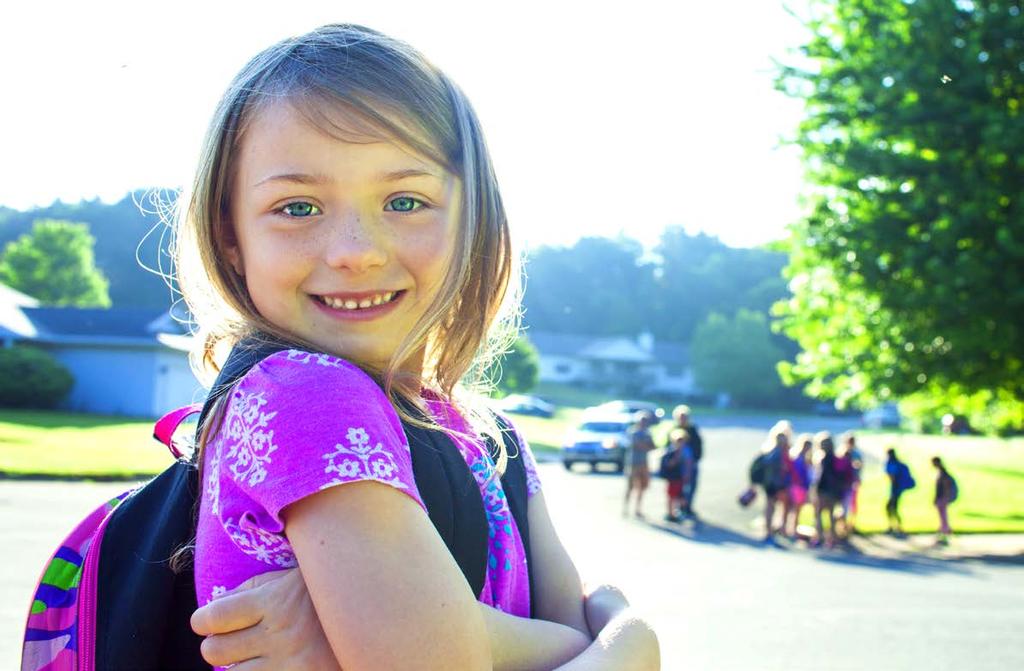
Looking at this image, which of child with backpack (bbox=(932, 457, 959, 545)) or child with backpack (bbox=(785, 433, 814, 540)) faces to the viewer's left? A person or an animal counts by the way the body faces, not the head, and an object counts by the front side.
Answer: child with backpack (bbox=(932, 457, 959, 545))

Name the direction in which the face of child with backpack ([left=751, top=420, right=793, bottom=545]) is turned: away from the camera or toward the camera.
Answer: away from the camera

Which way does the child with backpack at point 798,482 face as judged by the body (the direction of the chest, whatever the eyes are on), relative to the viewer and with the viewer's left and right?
facing to the right of the viewer

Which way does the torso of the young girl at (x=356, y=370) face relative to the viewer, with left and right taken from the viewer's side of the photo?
facing the viewer and to the right of the viewer

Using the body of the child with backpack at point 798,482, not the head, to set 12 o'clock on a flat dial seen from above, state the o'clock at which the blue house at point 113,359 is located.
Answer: The blue house is roughly at 7 o'clock from the child with backpack.

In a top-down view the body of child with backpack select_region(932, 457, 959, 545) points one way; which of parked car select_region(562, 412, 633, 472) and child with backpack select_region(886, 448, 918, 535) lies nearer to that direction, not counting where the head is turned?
the child with backpack

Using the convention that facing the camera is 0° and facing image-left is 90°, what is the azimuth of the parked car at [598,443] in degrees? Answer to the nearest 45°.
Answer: approximately 45°
